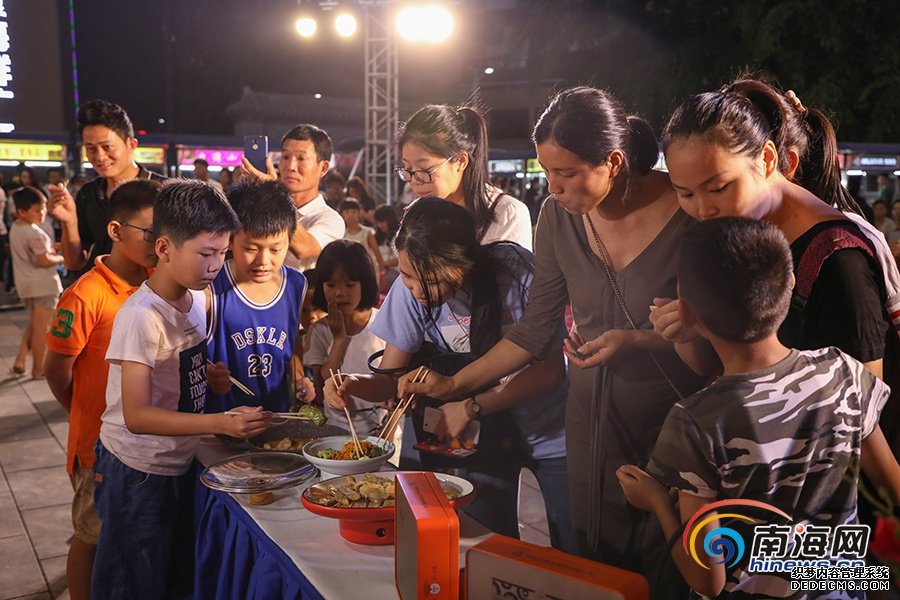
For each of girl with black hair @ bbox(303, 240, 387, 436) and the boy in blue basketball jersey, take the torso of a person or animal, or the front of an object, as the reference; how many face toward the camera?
2

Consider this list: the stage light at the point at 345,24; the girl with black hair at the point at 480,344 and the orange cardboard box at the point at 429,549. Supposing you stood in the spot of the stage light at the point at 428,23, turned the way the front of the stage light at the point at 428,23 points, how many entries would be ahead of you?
2

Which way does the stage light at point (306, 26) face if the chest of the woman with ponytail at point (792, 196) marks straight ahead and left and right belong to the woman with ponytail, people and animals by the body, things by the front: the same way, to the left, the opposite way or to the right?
to the left

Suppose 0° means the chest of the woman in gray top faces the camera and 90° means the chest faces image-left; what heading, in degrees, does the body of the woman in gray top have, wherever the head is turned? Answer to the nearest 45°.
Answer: approximately 45°

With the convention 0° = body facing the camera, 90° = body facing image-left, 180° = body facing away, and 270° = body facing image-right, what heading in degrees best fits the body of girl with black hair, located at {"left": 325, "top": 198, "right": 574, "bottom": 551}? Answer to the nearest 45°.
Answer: approximately 45°

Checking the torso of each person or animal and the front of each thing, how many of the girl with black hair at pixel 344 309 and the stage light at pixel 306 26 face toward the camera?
2

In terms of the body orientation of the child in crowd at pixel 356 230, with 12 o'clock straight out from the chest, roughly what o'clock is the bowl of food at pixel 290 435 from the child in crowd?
The bowl of food is roughly at 12 o'clock from the child in crowd.

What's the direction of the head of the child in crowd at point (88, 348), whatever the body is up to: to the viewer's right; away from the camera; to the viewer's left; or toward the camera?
to the viewer's right

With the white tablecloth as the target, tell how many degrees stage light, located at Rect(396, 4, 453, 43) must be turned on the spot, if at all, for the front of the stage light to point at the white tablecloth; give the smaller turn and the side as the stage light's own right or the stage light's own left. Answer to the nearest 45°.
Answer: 0° — it already faces it

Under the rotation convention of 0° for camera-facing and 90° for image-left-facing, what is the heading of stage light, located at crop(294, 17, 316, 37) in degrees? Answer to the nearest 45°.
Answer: approximately 0°
